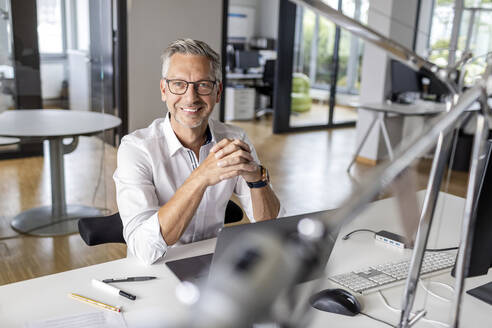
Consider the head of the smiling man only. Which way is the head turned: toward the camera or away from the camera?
toward the camera

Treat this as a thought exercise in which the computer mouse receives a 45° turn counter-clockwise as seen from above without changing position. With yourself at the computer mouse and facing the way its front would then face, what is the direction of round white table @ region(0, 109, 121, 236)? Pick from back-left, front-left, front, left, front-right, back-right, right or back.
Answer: back-left

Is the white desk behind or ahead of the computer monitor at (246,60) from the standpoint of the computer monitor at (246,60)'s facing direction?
ahead

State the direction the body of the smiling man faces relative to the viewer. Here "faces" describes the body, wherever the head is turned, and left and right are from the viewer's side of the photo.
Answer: facing the viewer and to the right of the viewer

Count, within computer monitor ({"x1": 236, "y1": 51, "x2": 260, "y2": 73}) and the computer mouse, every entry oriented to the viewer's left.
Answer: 0

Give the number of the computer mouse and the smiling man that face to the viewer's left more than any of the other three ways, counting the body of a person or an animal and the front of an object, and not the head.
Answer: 0

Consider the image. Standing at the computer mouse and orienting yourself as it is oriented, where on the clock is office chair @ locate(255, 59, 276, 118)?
The office chair is roughly at 7 o'clock from the computer mouse.

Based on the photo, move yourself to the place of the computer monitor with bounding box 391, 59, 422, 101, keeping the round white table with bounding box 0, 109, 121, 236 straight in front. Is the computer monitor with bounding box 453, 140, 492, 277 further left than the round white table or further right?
left

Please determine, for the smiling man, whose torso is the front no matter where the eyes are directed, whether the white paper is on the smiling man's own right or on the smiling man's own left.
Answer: on the smiling man's own right

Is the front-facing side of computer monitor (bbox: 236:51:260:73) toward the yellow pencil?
yes

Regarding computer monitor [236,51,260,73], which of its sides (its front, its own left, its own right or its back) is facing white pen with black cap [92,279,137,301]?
front

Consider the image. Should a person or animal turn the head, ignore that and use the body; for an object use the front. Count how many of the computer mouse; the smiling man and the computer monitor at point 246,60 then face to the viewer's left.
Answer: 0

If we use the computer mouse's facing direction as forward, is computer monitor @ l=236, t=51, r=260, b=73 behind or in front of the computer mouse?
behind

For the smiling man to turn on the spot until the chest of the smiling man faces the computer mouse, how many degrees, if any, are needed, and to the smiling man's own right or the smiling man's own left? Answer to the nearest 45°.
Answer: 0° — they already face it

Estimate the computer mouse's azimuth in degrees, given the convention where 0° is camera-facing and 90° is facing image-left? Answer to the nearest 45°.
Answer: approximately 315°
